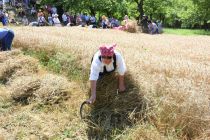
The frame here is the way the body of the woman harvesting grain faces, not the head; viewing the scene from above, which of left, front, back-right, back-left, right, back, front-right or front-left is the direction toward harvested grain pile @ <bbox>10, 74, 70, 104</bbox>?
back-right

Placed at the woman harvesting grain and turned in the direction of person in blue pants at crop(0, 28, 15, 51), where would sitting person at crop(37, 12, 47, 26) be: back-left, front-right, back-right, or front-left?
front-right

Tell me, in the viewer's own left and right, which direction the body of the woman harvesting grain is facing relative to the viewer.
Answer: facing the viewer

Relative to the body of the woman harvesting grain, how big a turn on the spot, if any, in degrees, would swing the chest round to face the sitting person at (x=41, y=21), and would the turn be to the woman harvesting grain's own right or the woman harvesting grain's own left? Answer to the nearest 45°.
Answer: approximately 180°

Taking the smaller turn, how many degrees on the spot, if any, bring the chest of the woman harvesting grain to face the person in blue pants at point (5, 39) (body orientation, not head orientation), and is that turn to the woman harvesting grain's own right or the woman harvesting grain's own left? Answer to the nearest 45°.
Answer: approximately 135° to the woman harvesting grain's own right
